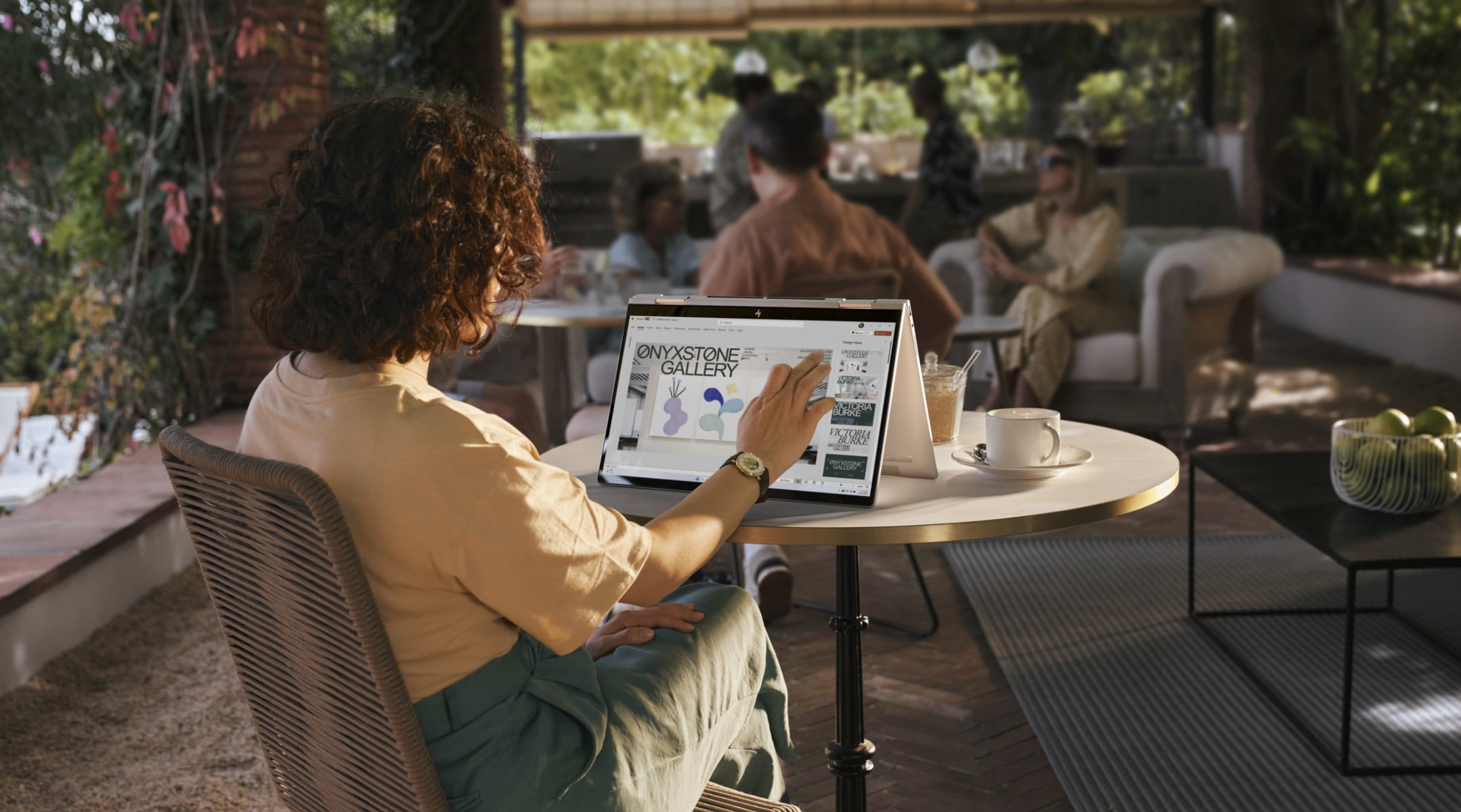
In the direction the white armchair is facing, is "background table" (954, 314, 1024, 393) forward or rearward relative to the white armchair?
forward

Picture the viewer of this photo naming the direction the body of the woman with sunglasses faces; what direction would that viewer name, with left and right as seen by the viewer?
facing the viewer and to the left of the viewer

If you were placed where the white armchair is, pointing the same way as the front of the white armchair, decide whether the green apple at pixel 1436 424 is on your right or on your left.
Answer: on your left

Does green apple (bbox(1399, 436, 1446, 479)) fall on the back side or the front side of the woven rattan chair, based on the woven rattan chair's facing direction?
on the front side

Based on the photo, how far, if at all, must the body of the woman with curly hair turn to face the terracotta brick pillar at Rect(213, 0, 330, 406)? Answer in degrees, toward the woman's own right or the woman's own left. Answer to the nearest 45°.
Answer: approximately 45° to the woman's own left

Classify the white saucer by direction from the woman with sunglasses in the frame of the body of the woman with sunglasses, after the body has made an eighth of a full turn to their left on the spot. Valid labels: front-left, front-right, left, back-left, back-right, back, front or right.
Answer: front

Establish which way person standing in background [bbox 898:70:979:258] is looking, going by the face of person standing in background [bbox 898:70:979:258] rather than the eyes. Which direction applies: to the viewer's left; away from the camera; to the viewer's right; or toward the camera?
to the viewer's left

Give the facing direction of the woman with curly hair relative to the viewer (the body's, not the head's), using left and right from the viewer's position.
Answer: facing away from the viewer and to the right of the viewer

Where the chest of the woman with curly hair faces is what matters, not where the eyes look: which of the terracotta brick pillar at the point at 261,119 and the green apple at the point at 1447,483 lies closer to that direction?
the green apple

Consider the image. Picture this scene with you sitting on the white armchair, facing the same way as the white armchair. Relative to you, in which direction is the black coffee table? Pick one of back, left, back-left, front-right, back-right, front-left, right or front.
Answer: front-left

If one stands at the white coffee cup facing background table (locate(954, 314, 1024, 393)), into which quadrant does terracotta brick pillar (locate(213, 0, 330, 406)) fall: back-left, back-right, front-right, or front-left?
front-left

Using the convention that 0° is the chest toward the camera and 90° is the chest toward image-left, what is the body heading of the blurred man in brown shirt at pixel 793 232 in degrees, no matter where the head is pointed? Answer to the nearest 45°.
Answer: approximately 180°

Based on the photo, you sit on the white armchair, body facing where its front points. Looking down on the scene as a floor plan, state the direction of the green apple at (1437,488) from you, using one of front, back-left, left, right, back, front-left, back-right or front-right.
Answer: front-left

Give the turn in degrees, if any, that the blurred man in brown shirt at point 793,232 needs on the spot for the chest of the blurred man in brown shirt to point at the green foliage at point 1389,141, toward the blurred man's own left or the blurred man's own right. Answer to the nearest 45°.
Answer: approximately 45° to the blurred man's own right

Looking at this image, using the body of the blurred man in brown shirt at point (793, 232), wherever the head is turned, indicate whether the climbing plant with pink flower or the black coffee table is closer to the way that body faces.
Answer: the climbing plant with pink flower
